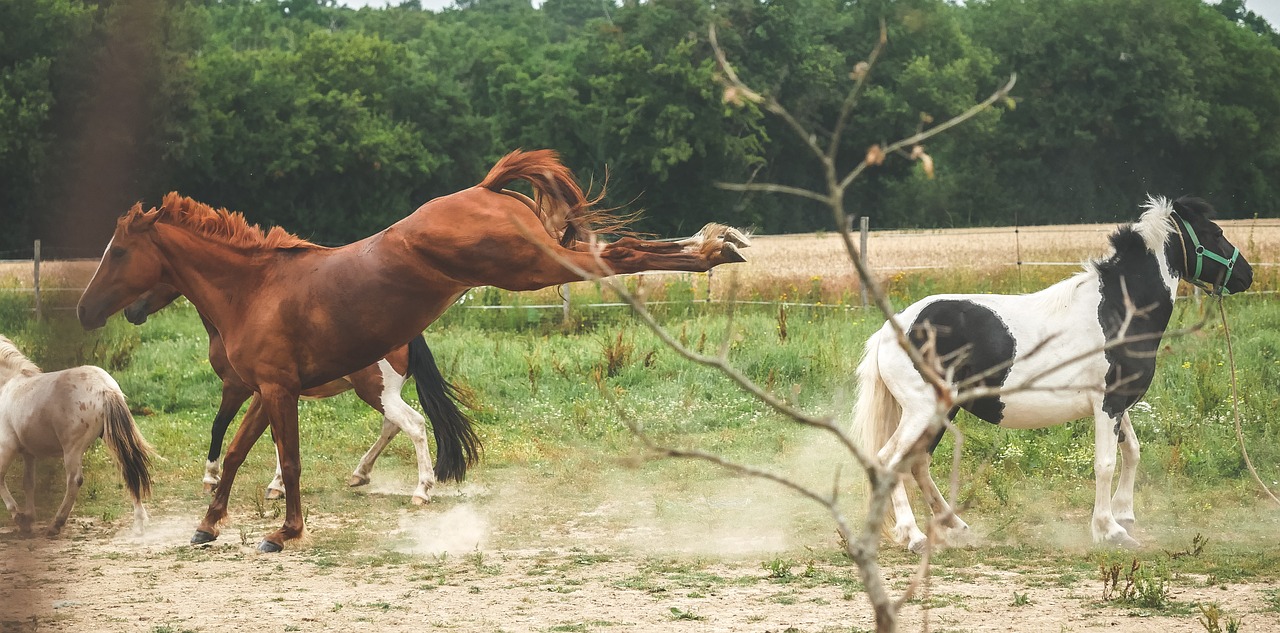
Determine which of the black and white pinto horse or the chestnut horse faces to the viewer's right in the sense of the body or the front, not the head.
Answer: the black and white pinto horse

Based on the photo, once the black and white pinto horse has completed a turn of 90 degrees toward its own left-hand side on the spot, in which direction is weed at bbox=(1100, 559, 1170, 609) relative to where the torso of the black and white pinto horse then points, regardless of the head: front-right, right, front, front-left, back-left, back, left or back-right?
back

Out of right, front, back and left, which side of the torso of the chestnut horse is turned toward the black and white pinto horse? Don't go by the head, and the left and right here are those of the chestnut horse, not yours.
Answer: back

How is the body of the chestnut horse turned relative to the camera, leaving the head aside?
to the viewer's left

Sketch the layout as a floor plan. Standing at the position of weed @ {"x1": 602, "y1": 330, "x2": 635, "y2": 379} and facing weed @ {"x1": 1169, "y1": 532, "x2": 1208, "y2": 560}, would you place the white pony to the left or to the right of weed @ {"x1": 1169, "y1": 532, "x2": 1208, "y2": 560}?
right

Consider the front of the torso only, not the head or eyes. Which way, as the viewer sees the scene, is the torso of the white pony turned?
to the viewer's left

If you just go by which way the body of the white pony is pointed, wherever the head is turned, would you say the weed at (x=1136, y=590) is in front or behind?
behind

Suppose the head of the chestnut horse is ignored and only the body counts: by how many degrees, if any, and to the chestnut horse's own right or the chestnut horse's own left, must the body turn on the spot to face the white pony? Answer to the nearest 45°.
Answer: approximately 45° to the chestnut horse's own right

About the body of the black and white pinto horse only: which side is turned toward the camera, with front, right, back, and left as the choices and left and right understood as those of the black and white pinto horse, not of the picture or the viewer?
right

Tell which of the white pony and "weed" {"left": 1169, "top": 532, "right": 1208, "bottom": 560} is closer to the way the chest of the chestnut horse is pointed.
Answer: the white pony

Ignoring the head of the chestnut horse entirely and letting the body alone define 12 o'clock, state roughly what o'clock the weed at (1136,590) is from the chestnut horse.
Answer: The weed is roughly at 7 o'clock from the chestnut horse.
